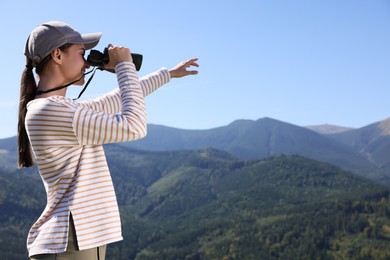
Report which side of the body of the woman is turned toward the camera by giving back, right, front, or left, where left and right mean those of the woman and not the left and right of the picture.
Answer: right

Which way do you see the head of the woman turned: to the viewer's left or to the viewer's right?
to the viewer's right
